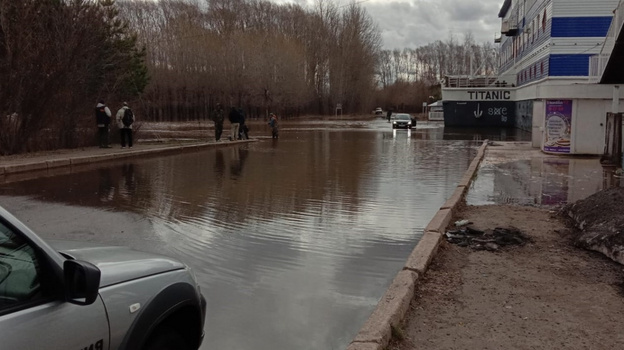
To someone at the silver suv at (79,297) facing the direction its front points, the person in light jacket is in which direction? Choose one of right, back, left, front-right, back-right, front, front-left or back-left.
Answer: front-left

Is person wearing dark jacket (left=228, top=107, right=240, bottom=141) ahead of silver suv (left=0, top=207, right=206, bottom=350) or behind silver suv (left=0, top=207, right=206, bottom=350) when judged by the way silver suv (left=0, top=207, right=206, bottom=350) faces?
ahead

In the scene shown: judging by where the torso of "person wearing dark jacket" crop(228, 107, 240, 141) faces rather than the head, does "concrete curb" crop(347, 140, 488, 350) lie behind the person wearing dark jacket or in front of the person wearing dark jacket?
behind

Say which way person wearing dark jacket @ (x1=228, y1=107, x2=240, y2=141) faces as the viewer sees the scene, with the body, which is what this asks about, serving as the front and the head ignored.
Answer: away from the camera

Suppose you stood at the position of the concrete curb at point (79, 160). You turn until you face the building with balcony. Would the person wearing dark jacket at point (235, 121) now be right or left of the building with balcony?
left

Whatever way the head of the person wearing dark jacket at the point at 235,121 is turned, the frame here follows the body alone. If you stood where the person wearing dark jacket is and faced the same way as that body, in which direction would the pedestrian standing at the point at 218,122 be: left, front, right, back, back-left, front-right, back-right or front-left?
back-left

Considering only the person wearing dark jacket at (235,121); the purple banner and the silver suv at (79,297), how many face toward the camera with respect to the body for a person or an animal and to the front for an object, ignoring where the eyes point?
1

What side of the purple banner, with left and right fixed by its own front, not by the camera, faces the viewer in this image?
front

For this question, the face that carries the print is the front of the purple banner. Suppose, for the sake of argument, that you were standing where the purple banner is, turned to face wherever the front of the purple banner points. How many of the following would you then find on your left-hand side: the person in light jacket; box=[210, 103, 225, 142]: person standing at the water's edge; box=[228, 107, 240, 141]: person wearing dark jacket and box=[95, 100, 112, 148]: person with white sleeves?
0

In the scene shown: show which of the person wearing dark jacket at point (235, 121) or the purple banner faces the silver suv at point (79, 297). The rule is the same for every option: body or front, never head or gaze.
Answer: the purple banner

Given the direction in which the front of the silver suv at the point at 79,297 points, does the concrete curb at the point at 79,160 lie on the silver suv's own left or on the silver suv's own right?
on the silver suv's own left

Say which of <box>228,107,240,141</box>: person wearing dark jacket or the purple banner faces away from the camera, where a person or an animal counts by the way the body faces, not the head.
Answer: the person wearing dark jacket

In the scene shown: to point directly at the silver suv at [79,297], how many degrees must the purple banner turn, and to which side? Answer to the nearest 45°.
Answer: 0° — it already faces it

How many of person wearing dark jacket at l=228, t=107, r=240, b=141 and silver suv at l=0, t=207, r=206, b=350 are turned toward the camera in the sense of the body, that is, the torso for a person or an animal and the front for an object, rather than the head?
0

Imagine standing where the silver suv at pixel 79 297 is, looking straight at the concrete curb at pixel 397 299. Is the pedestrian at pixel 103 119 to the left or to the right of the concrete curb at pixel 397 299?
left

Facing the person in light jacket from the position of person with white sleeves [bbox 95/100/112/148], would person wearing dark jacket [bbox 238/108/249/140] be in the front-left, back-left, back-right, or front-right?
front-left
